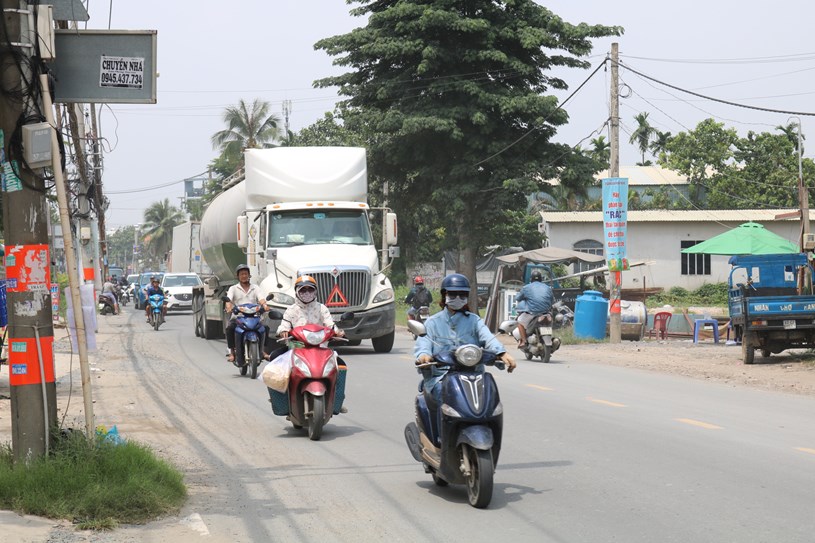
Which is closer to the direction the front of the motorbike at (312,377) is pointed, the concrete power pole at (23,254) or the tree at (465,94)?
the concrete power pole

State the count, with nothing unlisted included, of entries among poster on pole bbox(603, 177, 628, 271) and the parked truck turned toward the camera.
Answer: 1

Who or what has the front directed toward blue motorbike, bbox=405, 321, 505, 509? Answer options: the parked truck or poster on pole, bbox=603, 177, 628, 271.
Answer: the poster on pole

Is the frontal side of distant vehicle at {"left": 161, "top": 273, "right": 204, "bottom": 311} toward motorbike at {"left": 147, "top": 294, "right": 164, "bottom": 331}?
yes
